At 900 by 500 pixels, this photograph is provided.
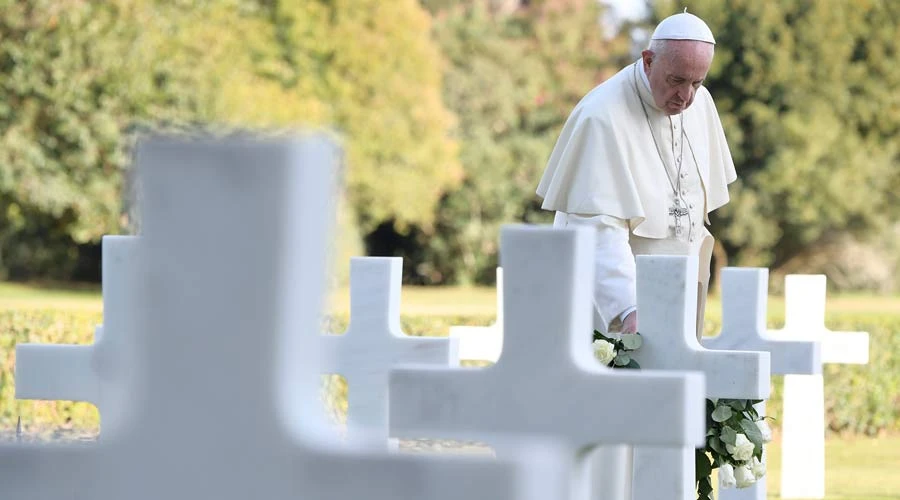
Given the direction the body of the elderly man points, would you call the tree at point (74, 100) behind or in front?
behind

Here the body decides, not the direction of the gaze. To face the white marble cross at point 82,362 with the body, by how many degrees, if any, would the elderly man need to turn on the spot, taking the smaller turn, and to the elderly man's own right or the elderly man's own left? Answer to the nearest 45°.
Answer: approximately 90° to the elderly man's own right

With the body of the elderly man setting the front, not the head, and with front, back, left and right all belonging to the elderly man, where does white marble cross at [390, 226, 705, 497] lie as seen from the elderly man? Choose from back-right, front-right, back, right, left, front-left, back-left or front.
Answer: front-right

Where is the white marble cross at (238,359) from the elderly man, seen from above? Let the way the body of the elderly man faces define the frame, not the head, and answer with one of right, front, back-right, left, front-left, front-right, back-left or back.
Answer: front-right

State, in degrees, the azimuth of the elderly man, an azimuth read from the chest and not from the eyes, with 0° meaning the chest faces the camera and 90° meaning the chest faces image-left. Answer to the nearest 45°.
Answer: approximately 315°

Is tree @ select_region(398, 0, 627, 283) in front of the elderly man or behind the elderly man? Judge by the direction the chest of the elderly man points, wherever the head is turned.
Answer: behind
